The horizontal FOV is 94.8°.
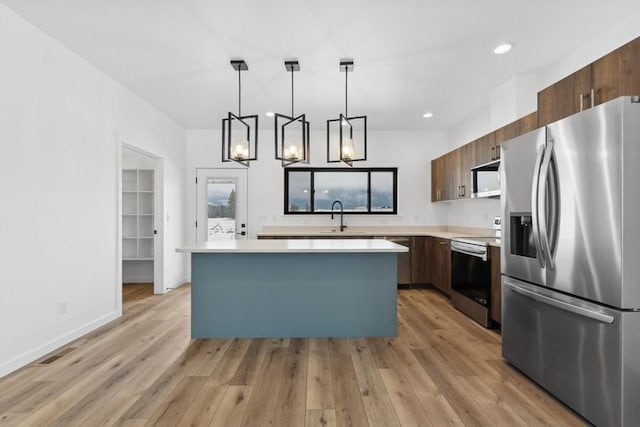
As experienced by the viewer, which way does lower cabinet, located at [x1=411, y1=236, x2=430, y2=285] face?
facing the viewer

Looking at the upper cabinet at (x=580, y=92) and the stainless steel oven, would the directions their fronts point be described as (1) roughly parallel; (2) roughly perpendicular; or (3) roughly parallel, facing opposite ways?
roughly parallel

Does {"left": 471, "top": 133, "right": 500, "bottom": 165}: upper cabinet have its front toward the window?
no

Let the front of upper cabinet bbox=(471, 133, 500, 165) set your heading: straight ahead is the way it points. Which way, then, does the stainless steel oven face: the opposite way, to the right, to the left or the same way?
the same way

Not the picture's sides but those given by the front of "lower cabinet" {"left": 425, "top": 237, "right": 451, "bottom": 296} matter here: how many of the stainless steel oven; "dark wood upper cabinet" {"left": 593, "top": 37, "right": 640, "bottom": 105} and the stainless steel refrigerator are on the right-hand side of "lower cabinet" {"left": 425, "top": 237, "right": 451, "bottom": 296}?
0

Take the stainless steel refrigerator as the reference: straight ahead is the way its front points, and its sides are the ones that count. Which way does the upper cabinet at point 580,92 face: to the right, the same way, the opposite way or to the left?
the same way

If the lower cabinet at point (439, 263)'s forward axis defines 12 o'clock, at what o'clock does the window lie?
The window is roughly at 2 o'clock from the lower cabinet.

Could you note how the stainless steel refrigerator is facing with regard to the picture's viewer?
facing the viewer and to the left of the viewer

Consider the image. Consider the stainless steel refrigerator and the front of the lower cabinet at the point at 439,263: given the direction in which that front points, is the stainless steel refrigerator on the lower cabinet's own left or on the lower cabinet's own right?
on the lower cabinet's own left

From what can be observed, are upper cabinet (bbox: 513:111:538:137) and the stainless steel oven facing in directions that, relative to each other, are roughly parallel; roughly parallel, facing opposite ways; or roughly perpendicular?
roughly parallel

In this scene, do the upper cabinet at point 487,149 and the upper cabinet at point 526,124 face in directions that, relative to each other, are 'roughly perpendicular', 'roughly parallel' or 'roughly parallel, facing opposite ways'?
roughly parallel

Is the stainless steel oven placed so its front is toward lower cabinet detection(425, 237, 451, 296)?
no

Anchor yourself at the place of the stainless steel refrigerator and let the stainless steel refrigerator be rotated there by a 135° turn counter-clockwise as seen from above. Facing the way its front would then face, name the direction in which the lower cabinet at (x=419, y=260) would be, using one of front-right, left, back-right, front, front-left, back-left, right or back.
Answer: back-left
